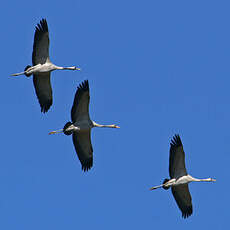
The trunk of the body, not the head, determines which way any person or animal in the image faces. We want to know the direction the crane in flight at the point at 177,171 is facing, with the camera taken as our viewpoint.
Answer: facing to the right of the viewer
